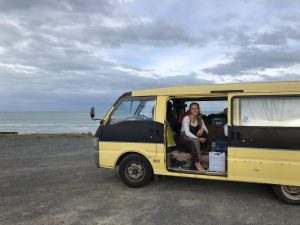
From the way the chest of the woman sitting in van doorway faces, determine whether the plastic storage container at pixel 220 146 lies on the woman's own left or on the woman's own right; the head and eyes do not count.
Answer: on the woman's own left

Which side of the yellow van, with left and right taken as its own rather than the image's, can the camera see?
left
